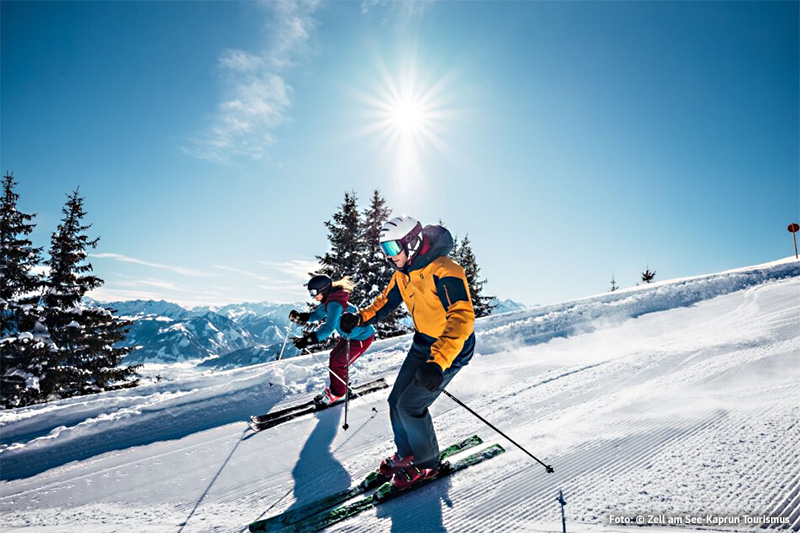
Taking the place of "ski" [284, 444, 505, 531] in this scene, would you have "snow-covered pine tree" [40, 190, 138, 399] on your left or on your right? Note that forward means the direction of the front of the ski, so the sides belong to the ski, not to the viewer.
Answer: on your right

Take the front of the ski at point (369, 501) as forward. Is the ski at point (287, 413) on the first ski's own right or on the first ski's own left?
on the first ski's own right

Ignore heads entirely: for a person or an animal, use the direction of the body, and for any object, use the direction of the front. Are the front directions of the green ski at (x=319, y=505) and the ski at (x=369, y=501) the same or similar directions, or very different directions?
same or similar directions

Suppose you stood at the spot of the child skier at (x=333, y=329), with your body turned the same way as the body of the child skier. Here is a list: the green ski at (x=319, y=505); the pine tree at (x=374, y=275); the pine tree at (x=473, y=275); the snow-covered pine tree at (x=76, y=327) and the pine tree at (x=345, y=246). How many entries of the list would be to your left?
1

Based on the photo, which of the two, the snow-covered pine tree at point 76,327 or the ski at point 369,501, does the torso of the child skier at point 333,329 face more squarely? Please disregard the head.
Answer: the snow-covered pine tree

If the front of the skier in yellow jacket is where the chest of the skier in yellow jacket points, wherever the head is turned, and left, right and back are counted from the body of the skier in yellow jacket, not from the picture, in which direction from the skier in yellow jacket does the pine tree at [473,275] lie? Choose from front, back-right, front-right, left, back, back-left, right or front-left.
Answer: back-right

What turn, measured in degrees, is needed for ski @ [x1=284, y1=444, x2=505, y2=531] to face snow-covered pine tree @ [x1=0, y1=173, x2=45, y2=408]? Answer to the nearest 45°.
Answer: approximately 90° to its right

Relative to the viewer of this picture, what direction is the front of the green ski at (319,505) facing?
facing the viewer and to the left of the viewer

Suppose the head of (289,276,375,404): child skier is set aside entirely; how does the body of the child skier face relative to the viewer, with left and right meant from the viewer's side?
facing to the left of the viewer

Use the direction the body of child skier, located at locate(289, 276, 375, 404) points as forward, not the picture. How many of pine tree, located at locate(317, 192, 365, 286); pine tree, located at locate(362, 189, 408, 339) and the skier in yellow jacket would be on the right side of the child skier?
2

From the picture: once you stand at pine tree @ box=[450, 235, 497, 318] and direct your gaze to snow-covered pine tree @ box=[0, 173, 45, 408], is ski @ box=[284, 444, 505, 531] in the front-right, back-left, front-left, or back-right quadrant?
front-left
